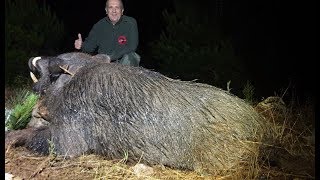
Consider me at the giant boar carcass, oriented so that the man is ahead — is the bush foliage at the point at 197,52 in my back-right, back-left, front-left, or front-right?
front-right

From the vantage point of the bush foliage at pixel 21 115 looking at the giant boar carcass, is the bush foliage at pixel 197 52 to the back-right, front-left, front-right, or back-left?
front-left

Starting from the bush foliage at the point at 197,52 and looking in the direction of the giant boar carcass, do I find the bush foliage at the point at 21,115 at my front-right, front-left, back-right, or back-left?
front-right

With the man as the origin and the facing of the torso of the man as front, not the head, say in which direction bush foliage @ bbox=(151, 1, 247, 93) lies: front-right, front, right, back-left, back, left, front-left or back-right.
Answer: back-left

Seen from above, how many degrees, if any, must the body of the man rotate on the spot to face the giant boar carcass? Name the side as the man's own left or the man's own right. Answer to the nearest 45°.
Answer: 0° — they already face it

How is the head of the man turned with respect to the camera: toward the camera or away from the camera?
toward the camera

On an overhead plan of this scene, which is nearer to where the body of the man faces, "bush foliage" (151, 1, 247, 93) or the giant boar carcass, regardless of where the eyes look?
the giant boar carcass

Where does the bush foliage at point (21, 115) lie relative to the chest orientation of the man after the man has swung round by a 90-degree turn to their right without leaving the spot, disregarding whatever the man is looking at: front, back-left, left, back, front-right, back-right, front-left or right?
front-left

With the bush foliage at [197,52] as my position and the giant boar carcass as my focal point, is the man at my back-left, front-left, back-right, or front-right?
front-right

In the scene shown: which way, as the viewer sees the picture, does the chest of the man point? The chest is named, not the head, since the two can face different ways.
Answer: toward the camera
